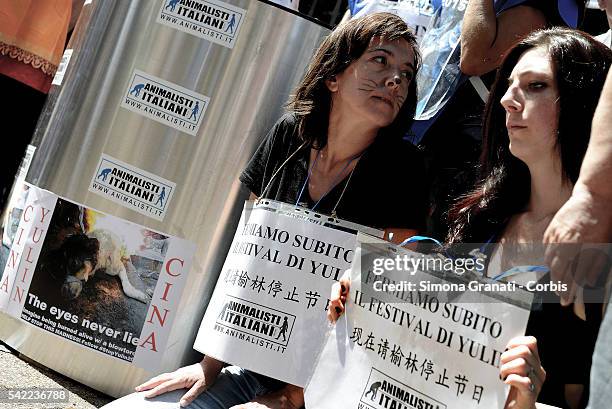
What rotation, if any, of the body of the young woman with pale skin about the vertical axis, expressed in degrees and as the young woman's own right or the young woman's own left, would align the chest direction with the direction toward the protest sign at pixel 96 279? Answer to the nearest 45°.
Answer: approximately 90° to the young woman's own right

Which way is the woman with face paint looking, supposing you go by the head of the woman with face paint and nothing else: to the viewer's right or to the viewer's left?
to the viewer's right

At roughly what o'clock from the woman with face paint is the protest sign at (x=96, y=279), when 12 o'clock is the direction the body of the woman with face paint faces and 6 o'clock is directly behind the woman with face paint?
The protest sign is roughly at 4 o'clock from the woman with face paint.

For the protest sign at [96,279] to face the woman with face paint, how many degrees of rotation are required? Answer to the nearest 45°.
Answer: approximately 45° to its left

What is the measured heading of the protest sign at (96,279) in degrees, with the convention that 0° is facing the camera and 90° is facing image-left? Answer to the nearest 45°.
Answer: approximately 0°

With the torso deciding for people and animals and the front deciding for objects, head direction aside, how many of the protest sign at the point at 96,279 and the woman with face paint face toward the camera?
2

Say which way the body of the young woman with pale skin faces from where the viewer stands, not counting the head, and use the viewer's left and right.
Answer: facing the viewer and to the left of the viewer

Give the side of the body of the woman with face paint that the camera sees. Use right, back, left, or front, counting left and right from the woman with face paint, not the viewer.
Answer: front

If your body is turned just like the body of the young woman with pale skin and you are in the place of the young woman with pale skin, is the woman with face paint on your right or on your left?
on your right

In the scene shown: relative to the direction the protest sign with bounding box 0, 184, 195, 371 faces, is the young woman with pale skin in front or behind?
in front

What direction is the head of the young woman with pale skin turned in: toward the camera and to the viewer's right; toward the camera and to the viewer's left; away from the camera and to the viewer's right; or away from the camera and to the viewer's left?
toward the camera and to the viewer's left

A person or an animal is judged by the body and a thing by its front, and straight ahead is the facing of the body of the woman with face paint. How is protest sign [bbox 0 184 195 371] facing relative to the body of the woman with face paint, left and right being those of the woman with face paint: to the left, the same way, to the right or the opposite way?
the same way
